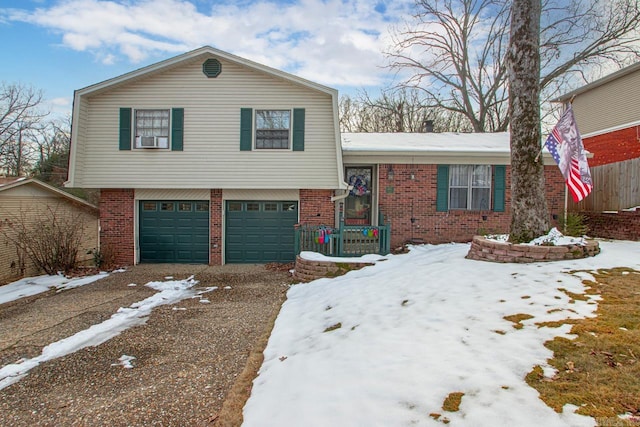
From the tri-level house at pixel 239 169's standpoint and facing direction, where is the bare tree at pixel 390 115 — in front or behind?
behind

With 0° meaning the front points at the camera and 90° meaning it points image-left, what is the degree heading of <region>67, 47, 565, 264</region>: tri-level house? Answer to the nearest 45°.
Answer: approximately 0°

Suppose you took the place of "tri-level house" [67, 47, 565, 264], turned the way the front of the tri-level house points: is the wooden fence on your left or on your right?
on your left

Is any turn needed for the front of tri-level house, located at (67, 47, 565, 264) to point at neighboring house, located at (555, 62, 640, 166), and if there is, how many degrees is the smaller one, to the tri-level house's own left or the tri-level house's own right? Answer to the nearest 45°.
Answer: approximately 90° to the tri-level house's own left

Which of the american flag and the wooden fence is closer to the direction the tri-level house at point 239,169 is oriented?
the american flag

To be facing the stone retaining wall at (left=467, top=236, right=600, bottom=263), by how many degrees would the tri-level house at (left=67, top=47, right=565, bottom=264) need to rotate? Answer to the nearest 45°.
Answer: approximately 45° to its left

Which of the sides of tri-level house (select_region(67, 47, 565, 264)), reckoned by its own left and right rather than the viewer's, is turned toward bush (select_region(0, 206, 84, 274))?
right

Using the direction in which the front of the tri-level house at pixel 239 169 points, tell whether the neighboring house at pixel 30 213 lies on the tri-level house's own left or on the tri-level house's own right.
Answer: on the tri-level house's own right

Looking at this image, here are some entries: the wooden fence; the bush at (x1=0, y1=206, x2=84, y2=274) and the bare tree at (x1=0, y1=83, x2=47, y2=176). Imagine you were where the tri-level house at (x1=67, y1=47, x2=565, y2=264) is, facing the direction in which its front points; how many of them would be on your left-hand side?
1

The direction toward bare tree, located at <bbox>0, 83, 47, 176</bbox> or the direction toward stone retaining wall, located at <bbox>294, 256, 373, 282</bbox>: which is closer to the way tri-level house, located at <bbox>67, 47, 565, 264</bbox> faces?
the stone retaining wall

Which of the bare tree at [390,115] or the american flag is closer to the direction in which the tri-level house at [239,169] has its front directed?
the american flag
